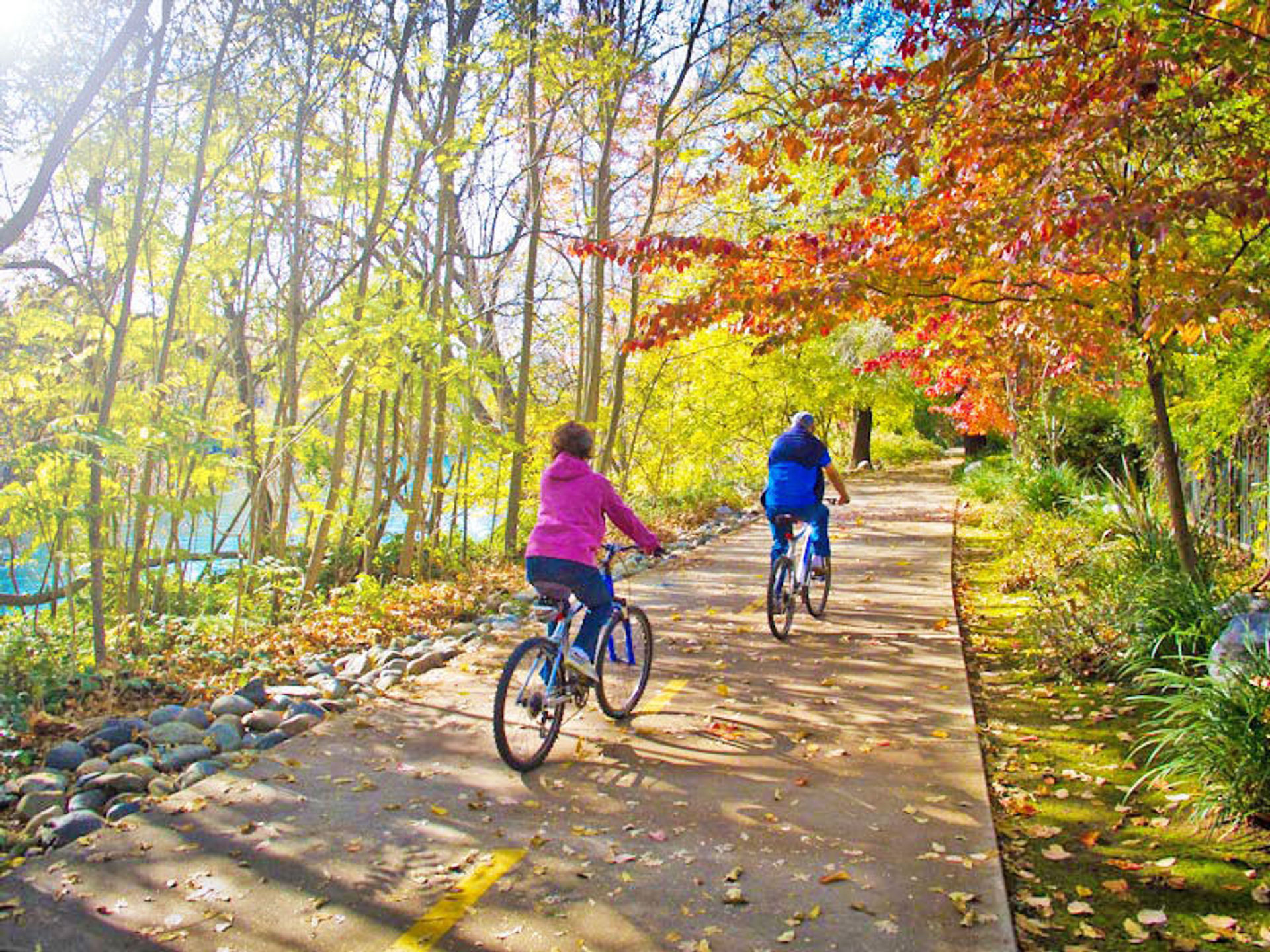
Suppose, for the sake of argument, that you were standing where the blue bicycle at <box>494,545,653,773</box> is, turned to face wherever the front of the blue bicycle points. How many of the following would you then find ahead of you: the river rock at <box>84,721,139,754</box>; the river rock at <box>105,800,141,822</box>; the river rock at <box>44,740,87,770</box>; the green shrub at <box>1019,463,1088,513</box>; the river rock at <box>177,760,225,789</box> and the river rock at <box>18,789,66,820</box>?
1

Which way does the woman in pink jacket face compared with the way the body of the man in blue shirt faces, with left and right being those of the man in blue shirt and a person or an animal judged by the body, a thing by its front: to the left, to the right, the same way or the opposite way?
the same way

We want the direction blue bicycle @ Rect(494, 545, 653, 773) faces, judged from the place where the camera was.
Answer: facing away from the viewer and to the right of the viewer

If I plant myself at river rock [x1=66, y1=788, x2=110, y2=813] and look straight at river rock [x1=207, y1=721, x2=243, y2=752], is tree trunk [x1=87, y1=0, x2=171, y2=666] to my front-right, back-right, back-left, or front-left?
front-left

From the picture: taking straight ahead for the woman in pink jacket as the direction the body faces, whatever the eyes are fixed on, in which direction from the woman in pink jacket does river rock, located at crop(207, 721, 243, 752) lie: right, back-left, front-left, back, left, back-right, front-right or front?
back-left

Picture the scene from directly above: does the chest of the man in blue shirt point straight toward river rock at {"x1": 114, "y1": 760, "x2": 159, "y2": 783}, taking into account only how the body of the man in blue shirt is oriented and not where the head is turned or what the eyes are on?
no

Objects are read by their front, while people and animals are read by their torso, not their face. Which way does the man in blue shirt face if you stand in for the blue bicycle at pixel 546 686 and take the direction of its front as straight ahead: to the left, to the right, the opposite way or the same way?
the same way

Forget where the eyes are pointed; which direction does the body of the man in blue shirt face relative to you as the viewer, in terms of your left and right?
facing away from the viewer and to the right of the viewer

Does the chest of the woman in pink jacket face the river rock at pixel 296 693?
no

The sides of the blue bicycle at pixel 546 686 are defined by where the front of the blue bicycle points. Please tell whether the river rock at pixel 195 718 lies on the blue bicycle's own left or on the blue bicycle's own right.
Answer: on the blue bicycle's own left

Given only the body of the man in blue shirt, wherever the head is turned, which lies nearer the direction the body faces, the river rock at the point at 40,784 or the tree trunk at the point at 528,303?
the tree trunk

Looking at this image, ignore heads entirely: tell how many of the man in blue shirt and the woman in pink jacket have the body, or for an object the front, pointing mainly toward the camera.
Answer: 0

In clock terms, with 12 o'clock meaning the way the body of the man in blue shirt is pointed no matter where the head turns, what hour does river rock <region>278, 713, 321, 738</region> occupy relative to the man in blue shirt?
The river rock is roughly at 6 o'clock from the man in blue shirt.

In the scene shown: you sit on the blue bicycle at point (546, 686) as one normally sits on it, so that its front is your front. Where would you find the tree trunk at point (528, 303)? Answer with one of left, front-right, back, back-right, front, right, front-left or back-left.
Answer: front-left

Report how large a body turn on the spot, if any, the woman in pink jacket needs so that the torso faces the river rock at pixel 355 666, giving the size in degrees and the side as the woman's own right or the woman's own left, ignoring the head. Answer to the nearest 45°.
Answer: approximately 90° to the woman's own left

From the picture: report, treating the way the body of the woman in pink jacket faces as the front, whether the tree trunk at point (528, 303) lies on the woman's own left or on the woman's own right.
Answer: on the woman's own left

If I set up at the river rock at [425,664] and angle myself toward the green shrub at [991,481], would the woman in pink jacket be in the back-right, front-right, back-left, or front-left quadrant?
back-right

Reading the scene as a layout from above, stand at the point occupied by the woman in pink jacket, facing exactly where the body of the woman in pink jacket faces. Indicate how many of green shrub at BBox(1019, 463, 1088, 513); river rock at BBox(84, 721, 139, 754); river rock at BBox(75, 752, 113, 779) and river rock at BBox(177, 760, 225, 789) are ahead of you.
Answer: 1

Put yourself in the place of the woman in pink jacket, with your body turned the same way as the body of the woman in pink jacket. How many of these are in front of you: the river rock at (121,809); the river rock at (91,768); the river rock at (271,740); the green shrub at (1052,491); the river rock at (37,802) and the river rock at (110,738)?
1

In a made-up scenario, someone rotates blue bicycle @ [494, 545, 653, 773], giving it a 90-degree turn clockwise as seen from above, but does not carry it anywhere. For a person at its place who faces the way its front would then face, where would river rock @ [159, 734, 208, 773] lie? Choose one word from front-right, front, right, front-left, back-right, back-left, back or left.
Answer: back-right

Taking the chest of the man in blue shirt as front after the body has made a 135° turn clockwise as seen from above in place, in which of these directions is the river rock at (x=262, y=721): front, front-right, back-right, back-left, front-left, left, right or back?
front-right

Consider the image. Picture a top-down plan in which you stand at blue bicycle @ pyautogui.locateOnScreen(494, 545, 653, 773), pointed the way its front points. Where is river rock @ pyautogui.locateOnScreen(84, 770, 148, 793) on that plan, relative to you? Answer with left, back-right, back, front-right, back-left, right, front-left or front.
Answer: back-left
